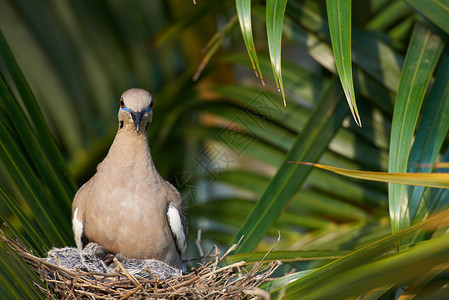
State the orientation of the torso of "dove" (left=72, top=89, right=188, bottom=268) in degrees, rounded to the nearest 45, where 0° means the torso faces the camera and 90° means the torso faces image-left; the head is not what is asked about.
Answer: approximately 0°
